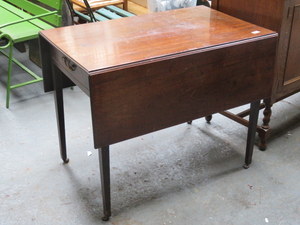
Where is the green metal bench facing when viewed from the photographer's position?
facing the viewer and to the left of the viewer

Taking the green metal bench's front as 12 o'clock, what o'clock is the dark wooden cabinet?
The dark wooden cabinet is roughly at 9 o'clock from the green metal bench.
